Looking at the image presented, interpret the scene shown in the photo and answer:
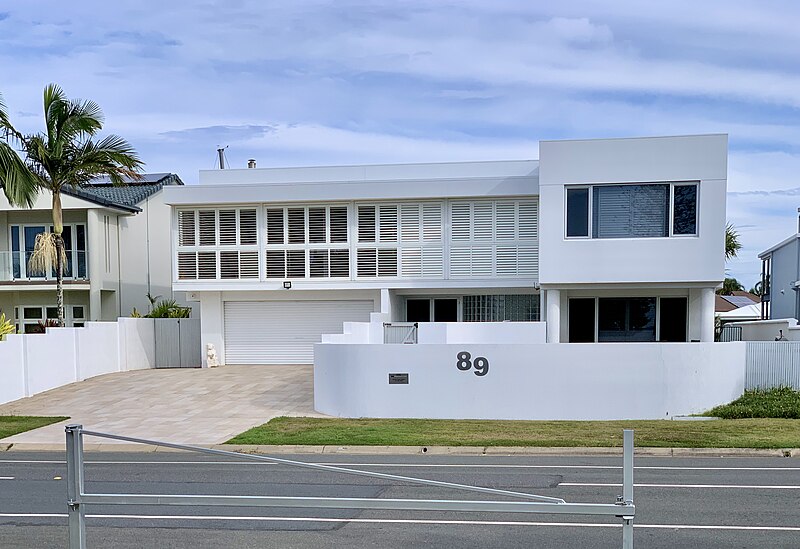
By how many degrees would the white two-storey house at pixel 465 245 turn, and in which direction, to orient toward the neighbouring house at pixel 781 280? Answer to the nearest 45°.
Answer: approximately 135° to its left

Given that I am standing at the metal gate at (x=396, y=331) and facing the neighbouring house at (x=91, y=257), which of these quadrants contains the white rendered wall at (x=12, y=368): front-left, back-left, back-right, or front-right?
front-left

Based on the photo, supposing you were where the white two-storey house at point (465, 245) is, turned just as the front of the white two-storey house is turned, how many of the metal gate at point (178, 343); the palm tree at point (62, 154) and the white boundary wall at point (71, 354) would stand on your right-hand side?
3

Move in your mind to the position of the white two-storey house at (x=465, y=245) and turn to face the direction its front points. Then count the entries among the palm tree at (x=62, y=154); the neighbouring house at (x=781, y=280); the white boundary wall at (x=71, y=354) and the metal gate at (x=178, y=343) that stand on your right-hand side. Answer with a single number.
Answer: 3

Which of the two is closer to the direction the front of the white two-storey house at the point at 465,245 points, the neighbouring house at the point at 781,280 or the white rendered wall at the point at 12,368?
the white rendered wall

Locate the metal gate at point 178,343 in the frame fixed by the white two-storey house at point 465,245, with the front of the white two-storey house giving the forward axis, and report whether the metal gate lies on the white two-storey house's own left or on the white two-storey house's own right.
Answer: on the white two-storey house's own right

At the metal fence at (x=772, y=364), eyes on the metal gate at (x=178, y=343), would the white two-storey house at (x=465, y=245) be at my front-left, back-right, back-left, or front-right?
front-right

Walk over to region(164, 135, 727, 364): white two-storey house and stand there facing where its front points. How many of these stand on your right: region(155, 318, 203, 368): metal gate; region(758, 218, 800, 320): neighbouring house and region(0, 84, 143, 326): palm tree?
2

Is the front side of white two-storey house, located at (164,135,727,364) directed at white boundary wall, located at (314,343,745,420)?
yes

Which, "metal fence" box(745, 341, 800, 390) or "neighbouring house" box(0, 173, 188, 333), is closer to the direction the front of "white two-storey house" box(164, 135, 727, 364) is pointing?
the metal fence

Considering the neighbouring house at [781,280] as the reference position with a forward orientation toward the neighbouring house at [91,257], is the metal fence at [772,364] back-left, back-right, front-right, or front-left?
front-left

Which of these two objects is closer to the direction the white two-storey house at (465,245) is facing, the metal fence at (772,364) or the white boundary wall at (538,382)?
the white boundary wall

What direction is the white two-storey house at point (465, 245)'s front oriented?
toward the camera

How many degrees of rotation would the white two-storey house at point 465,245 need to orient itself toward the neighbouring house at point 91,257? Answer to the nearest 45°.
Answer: approximately 90° to its right

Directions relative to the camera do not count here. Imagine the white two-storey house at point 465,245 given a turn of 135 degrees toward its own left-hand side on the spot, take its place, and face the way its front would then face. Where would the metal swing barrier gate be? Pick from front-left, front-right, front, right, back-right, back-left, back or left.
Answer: back-right

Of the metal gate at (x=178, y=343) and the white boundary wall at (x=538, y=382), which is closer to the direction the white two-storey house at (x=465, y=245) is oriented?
the white boundary wall

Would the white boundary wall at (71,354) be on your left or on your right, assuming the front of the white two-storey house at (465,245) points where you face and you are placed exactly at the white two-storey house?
on your right

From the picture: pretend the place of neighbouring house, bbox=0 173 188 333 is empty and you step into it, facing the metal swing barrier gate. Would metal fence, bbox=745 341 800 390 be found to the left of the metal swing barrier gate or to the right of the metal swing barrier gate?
left

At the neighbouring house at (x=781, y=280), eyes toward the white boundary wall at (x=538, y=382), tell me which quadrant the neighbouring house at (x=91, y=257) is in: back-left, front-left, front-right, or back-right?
front-right
